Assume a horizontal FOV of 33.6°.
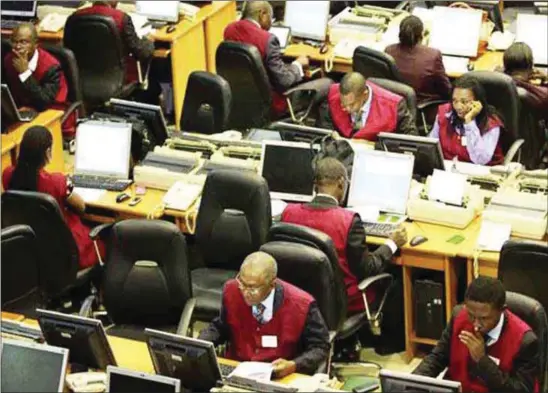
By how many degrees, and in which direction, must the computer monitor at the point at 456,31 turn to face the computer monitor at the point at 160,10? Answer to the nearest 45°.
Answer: approximately 90° to its right

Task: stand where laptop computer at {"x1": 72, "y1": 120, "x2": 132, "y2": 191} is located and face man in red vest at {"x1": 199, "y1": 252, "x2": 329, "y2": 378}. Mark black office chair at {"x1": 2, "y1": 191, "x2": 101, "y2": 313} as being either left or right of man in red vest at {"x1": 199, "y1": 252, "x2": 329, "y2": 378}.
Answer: right

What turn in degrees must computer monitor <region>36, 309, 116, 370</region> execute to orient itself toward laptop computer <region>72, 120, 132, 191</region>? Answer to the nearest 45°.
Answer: approximately 45° to its left

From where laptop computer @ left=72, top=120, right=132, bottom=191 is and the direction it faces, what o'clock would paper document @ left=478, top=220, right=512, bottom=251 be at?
The paper document is roughly at 10 o'clock from the laptop computer.

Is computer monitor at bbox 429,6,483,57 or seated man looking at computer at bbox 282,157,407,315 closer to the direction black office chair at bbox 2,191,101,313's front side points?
the computer monitor

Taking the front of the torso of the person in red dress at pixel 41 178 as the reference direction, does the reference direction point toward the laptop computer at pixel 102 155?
yes

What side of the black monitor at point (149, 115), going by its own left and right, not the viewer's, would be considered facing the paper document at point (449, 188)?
right

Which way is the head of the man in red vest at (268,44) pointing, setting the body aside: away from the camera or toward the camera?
away from the camera

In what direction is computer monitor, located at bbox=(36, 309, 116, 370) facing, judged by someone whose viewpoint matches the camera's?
facing away from the viewer and to the right of the viewer

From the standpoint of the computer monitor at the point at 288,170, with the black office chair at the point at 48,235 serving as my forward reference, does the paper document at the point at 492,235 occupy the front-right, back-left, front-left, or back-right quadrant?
back-left
